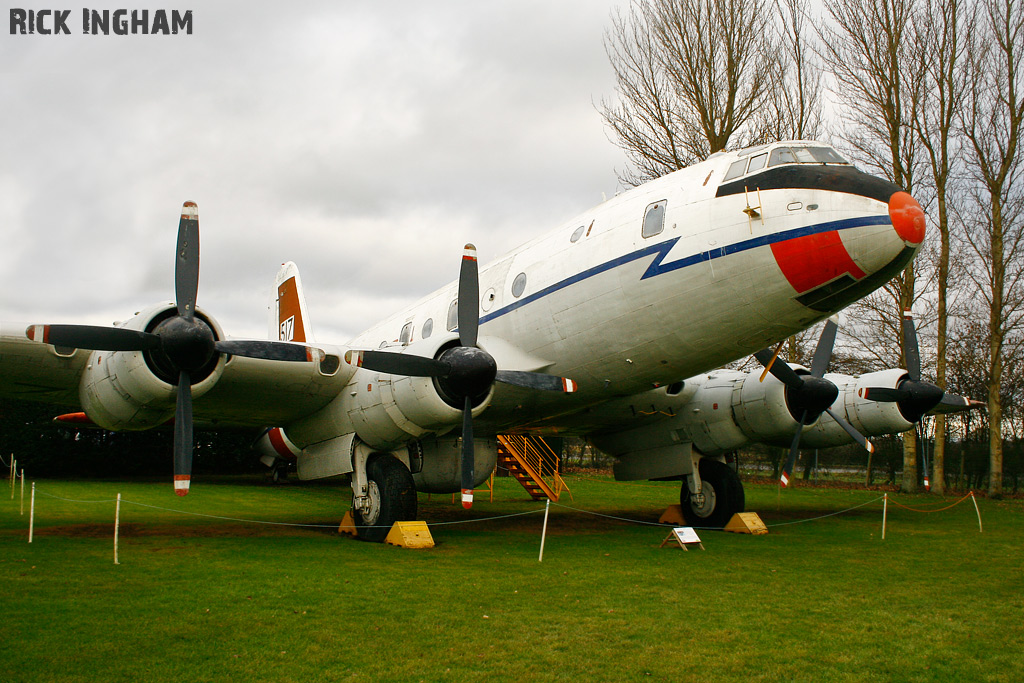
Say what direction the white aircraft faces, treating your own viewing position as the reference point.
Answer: facing the viewer and to the right of the viewer
